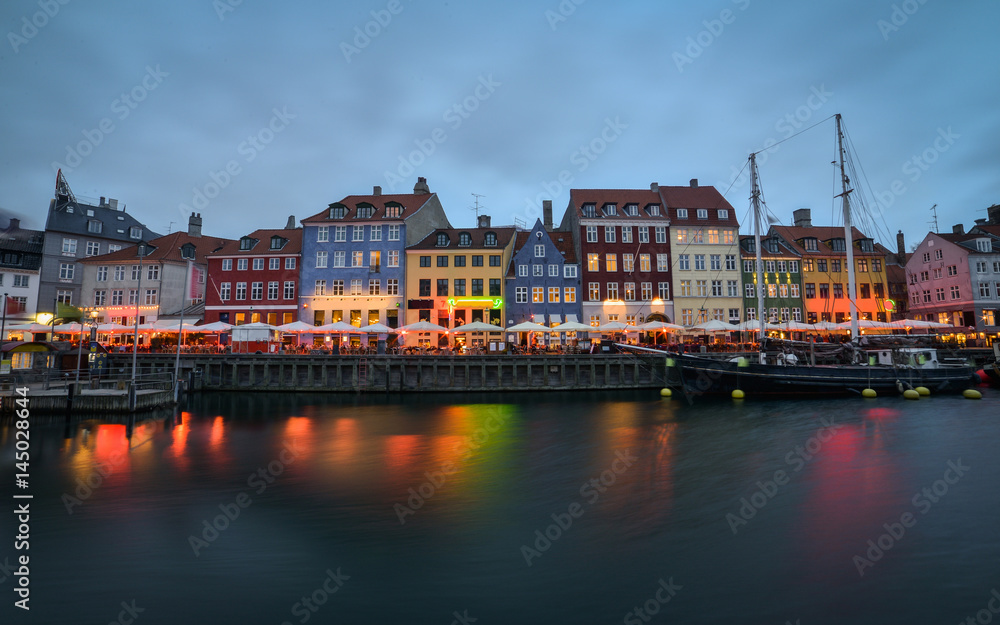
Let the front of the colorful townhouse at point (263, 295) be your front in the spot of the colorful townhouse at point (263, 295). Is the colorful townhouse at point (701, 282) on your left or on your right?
on your left

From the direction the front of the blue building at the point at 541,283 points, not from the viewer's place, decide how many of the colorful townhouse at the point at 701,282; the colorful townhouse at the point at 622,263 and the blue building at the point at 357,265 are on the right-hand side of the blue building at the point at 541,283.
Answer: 1

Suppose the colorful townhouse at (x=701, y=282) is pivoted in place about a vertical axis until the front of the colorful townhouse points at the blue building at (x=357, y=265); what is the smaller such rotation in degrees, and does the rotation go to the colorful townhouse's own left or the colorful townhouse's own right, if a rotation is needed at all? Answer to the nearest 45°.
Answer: approximately 45° to the colorful townhouse's own right

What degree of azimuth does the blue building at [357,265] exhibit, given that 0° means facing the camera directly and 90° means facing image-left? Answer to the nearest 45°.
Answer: approximately 0°

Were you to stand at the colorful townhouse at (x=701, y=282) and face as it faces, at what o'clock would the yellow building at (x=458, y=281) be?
The yellow building is roughly at 2 o'clock from the colorful townhouse.

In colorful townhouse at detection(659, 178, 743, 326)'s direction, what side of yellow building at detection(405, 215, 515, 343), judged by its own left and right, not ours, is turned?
left

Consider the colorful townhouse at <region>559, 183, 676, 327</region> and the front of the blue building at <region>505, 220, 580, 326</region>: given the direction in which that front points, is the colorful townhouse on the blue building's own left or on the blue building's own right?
on the blue building's own left

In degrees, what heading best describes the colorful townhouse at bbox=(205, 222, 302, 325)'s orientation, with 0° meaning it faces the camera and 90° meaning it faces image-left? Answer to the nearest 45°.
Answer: approximately 0°

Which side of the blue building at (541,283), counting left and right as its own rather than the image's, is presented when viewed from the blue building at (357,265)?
right
